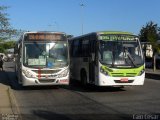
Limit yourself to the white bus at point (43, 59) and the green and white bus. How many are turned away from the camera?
0

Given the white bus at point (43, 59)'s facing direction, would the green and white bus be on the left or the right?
on its left

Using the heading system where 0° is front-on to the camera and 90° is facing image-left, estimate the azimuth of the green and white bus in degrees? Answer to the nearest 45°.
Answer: approximately 315°

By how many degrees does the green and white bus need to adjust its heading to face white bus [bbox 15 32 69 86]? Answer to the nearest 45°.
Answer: approximately 135° to its right
